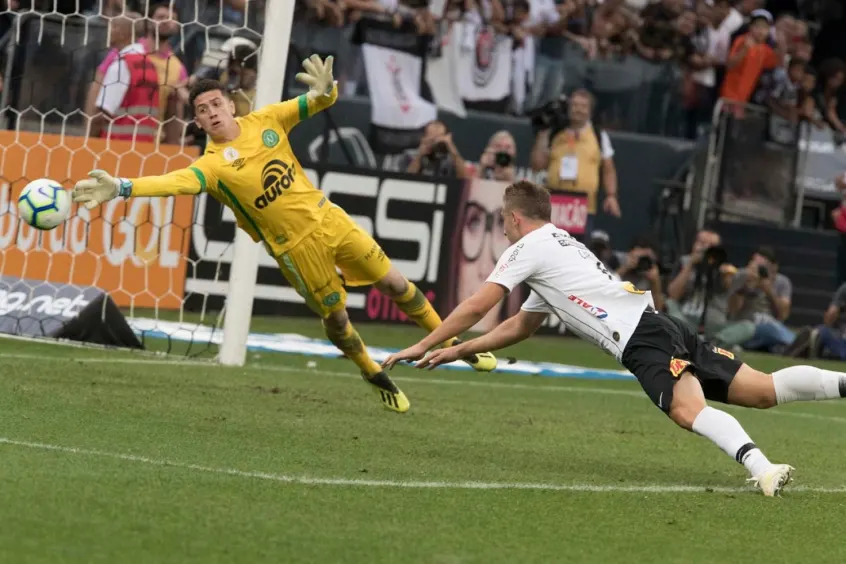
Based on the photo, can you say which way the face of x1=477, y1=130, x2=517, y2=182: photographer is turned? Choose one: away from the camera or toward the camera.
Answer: toward the camera

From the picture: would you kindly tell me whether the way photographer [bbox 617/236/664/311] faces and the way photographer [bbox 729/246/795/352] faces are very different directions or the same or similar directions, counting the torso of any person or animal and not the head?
same or similar directions

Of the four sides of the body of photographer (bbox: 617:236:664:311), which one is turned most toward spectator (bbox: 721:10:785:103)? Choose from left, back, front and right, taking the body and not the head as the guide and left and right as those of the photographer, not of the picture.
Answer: back

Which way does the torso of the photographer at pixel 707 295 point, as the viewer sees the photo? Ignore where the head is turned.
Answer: toward the camera

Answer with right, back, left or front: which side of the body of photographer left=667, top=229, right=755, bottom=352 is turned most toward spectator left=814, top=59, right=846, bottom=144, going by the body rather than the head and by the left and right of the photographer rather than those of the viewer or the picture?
back

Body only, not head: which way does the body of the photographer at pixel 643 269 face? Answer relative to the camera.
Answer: toward the camera

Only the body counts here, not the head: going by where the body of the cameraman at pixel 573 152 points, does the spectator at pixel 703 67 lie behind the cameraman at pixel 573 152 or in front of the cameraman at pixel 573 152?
behind

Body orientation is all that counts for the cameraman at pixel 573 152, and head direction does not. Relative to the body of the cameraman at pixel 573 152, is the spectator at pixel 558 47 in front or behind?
behind

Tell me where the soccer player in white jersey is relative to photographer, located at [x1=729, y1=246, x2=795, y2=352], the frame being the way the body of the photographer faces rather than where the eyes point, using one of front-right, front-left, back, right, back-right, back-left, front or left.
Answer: front

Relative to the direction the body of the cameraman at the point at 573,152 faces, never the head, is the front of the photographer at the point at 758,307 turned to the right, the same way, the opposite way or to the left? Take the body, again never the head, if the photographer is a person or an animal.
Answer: the same way

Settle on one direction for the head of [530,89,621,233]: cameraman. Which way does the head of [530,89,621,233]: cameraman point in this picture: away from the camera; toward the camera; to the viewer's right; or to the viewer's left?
toward the camera

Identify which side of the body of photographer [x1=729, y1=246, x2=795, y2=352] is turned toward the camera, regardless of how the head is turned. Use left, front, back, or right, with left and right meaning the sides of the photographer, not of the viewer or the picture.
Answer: front

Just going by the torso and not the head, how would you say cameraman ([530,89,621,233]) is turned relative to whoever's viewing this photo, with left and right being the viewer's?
facing the viewer

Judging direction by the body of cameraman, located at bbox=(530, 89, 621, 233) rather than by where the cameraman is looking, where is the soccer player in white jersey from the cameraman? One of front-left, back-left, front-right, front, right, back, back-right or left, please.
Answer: front

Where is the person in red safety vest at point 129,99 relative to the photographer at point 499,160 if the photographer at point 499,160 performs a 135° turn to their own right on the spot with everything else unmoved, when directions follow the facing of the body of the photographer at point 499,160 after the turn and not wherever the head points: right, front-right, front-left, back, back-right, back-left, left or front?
left

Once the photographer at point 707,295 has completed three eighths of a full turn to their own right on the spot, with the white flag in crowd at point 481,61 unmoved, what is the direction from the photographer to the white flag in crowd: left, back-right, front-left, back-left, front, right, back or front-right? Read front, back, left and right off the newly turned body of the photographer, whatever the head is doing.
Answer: front-left

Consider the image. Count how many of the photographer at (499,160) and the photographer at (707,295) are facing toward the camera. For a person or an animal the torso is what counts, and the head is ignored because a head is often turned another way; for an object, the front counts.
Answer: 2

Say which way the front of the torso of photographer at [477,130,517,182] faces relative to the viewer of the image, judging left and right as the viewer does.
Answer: facing the viewer
